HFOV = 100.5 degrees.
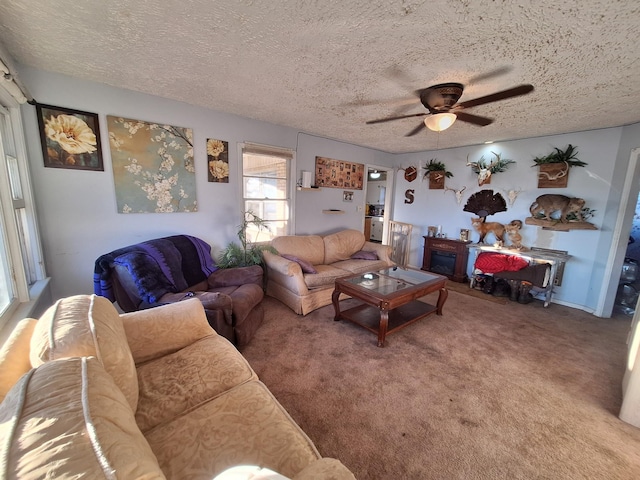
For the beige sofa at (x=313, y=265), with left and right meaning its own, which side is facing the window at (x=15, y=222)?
right

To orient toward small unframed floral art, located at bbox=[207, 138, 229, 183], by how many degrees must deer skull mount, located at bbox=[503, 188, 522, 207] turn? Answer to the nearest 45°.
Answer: approximately 45° to its right

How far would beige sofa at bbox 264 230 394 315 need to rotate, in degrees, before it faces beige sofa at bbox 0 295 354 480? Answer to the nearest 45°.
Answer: approximately 45° to its right

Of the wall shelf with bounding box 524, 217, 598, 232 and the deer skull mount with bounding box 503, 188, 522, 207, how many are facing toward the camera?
2
